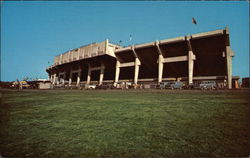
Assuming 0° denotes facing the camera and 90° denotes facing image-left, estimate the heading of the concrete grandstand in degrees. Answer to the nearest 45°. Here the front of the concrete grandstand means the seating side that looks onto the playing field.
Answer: approximately 225°
